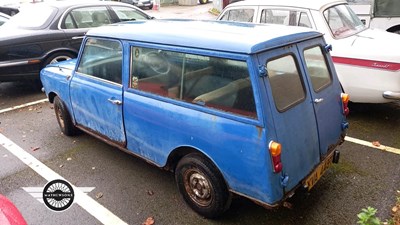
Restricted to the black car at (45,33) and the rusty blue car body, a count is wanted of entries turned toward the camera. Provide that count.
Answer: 0

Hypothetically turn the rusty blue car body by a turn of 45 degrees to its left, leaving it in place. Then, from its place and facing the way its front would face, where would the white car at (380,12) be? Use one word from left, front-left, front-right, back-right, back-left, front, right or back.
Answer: back-right

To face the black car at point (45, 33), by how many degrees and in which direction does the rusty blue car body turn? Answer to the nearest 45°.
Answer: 0° — it already faces it

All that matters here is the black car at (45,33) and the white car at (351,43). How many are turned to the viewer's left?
0

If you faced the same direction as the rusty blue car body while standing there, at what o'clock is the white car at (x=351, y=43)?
The white car is roughly at 3 o'clock from the rusty blue car body.

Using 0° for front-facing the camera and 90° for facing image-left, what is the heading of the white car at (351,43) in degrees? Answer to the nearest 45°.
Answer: approximately 315°

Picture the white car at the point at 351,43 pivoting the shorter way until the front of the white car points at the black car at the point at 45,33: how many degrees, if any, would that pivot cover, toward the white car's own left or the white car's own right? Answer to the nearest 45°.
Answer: approximately 135° to the white car's own right

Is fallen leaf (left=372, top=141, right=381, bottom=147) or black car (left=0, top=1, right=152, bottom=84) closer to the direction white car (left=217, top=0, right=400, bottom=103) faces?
the fallen leaf

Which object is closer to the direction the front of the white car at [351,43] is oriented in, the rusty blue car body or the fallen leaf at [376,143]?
the fallen leaf

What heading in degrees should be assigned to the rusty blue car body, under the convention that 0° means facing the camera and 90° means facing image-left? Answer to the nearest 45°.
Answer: approximately 135°

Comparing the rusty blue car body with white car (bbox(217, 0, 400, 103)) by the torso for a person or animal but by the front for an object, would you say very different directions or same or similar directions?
very different directions

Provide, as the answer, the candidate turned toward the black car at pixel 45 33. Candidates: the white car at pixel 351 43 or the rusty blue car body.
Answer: the rusty blue car body

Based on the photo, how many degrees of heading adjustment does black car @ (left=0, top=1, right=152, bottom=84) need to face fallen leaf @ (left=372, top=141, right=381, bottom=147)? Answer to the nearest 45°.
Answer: approximately 90° to its right

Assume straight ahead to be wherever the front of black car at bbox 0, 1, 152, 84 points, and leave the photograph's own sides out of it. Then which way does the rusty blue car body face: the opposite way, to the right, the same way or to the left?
to the left
